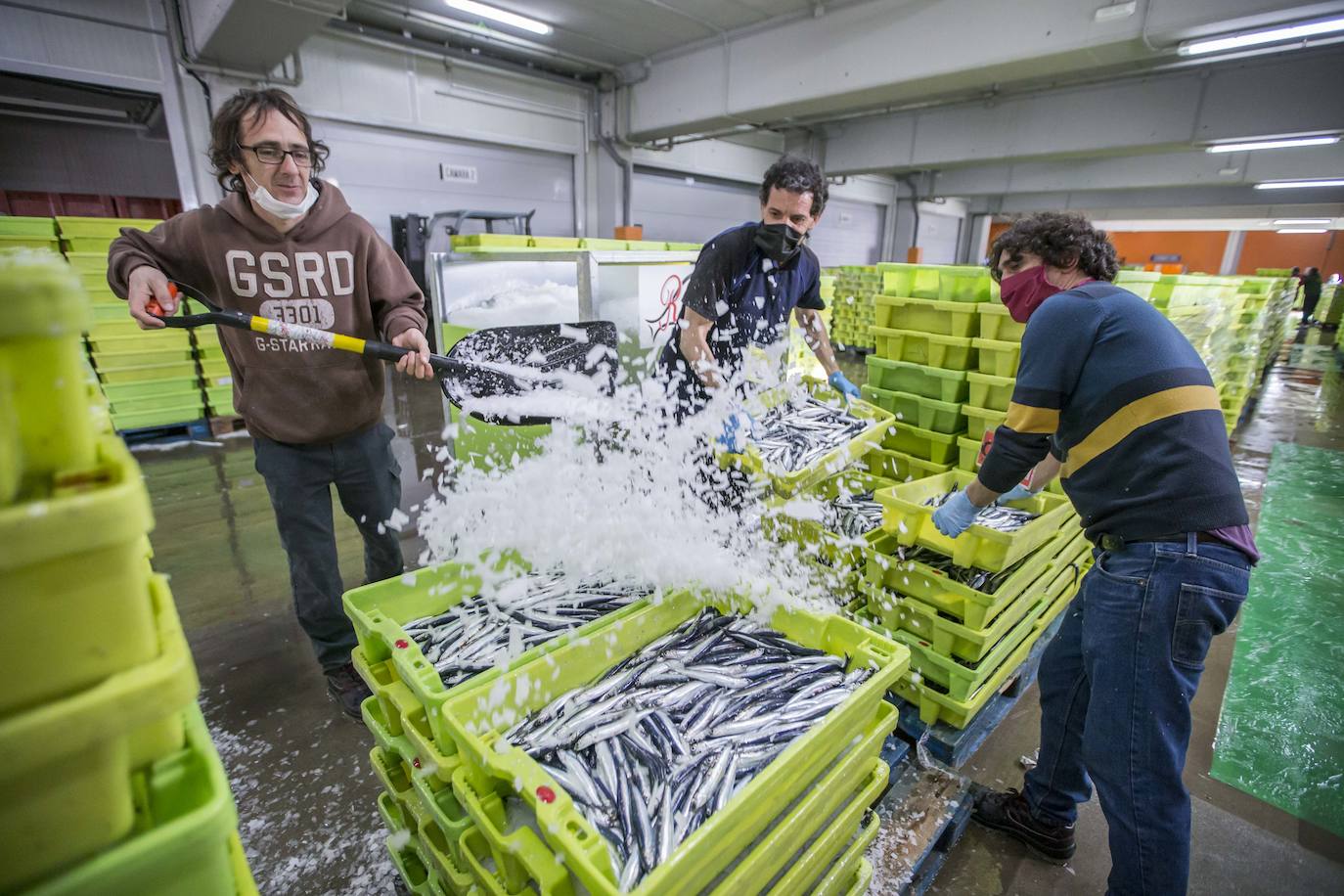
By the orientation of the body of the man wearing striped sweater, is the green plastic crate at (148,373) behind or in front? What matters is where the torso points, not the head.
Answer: in front

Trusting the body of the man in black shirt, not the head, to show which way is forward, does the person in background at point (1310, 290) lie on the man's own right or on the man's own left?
on the man's own left

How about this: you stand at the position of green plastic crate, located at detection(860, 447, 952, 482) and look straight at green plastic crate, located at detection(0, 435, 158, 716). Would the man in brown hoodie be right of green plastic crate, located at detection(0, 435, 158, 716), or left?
right

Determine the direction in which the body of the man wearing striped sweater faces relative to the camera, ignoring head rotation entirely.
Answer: to the viewer's left

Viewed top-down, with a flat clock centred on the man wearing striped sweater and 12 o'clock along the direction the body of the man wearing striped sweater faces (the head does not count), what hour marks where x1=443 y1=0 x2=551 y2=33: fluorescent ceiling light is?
The fluorescent ceiling light is roughly at 1 o'clock from the man wearing striped sweater.

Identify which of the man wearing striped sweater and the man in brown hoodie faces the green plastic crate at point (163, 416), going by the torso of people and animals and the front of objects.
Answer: the man wearing striped sweater

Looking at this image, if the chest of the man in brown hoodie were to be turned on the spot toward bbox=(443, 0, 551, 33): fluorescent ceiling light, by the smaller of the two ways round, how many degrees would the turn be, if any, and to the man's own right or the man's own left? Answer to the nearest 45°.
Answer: approximately 135° to the man's own left

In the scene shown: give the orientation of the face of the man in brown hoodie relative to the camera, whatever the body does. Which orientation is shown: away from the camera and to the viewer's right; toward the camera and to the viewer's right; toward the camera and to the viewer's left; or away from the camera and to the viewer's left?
toward the camera and to the viewer's right

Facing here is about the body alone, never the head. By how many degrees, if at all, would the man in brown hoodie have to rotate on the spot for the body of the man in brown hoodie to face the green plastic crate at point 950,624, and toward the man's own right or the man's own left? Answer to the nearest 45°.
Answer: approximately 45° to the man's own left

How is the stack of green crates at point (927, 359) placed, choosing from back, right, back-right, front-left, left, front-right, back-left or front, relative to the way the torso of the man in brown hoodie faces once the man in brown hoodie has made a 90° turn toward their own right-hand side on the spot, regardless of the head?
back

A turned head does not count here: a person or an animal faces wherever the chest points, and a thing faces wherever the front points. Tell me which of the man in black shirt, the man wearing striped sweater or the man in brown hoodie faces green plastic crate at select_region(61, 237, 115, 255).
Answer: the man wearing striped sweater

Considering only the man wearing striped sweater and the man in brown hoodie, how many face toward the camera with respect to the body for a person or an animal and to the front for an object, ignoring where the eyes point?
1

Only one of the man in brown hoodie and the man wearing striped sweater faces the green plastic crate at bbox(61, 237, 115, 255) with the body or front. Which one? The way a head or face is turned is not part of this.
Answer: the man wearing striped sweater

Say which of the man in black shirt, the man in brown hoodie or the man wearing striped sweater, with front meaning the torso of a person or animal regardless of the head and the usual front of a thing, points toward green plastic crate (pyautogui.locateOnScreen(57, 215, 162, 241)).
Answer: the man wearing striped sweater
